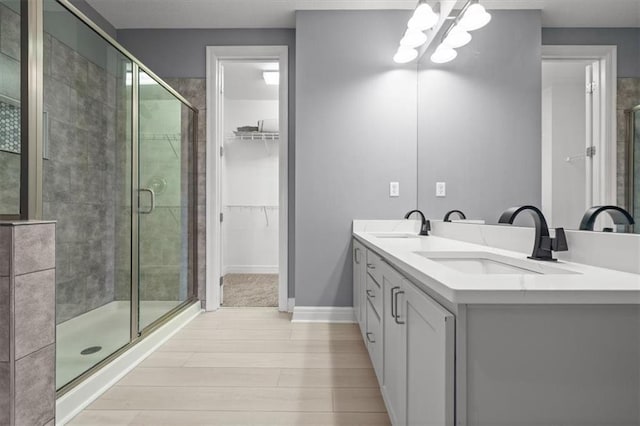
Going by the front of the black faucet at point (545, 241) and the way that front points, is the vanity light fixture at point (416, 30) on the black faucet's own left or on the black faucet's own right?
on the black faucet's own right

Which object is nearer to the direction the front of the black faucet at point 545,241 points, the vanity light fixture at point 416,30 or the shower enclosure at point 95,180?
the shower enclosure

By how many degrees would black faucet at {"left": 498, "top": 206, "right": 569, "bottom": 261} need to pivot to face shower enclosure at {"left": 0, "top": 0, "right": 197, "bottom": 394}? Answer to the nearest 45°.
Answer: approximately 45° to its right

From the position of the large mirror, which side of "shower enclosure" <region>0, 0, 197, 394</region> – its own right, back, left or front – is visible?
front

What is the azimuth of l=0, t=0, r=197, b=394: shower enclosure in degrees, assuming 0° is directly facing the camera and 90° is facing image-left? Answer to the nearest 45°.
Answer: approximately 315°

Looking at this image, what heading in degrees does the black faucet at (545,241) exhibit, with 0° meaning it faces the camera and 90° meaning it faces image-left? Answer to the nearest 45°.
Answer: approximately 45°

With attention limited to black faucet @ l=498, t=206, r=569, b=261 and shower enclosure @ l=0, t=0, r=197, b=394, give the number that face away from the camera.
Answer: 0
